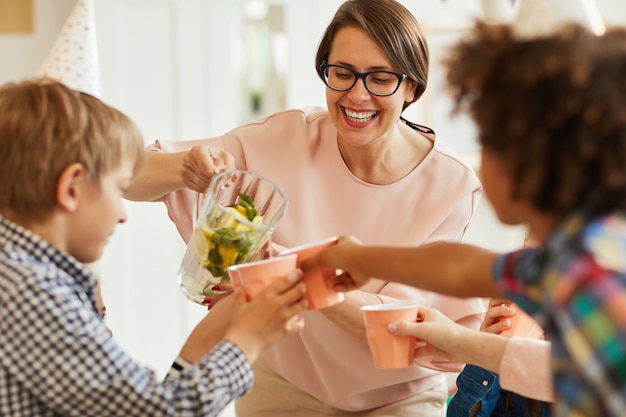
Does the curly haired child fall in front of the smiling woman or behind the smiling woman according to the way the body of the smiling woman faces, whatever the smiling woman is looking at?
in front

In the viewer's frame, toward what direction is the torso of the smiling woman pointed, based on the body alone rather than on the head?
toward the camera

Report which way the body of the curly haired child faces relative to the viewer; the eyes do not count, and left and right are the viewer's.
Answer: facing away from the viewer and to the left of the viewer

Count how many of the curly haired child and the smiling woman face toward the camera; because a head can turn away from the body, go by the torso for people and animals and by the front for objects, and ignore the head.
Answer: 1

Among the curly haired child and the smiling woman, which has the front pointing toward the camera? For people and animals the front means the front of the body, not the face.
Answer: the smiling woman

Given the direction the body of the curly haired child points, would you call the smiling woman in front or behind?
in front

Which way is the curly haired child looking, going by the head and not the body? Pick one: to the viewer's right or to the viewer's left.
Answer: to the viewer's left
